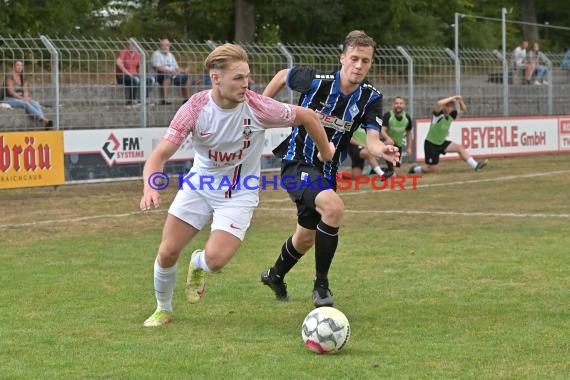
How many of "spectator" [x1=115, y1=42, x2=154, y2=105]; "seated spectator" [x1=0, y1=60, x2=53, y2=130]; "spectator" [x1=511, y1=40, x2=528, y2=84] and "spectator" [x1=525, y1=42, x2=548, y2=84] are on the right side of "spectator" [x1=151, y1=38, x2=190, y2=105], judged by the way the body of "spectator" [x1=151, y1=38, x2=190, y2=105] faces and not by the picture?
2

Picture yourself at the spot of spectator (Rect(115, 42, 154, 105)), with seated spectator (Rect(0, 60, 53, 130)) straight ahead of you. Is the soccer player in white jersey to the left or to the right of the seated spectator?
left

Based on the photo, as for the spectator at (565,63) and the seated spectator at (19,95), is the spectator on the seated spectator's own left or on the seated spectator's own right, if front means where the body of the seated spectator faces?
on the seated spectator's own left

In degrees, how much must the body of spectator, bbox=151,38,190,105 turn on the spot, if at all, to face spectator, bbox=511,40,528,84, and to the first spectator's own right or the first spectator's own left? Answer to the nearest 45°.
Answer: approximately 90° to the first spectator's own left

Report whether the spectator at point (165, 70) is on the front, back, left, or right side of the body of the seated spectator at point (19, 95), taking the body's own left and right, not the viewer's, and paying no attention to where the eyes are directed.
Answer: left

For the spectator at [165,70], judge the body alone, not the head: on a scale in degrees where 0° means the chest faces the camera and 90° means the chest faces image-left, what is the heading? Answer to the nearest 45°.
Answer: approximately 315°

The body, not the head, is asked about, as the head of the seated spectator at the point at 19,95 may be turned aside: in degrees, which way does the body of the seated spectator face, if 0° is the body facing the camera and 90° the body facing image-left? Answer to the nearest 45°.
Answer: approximately 315°
